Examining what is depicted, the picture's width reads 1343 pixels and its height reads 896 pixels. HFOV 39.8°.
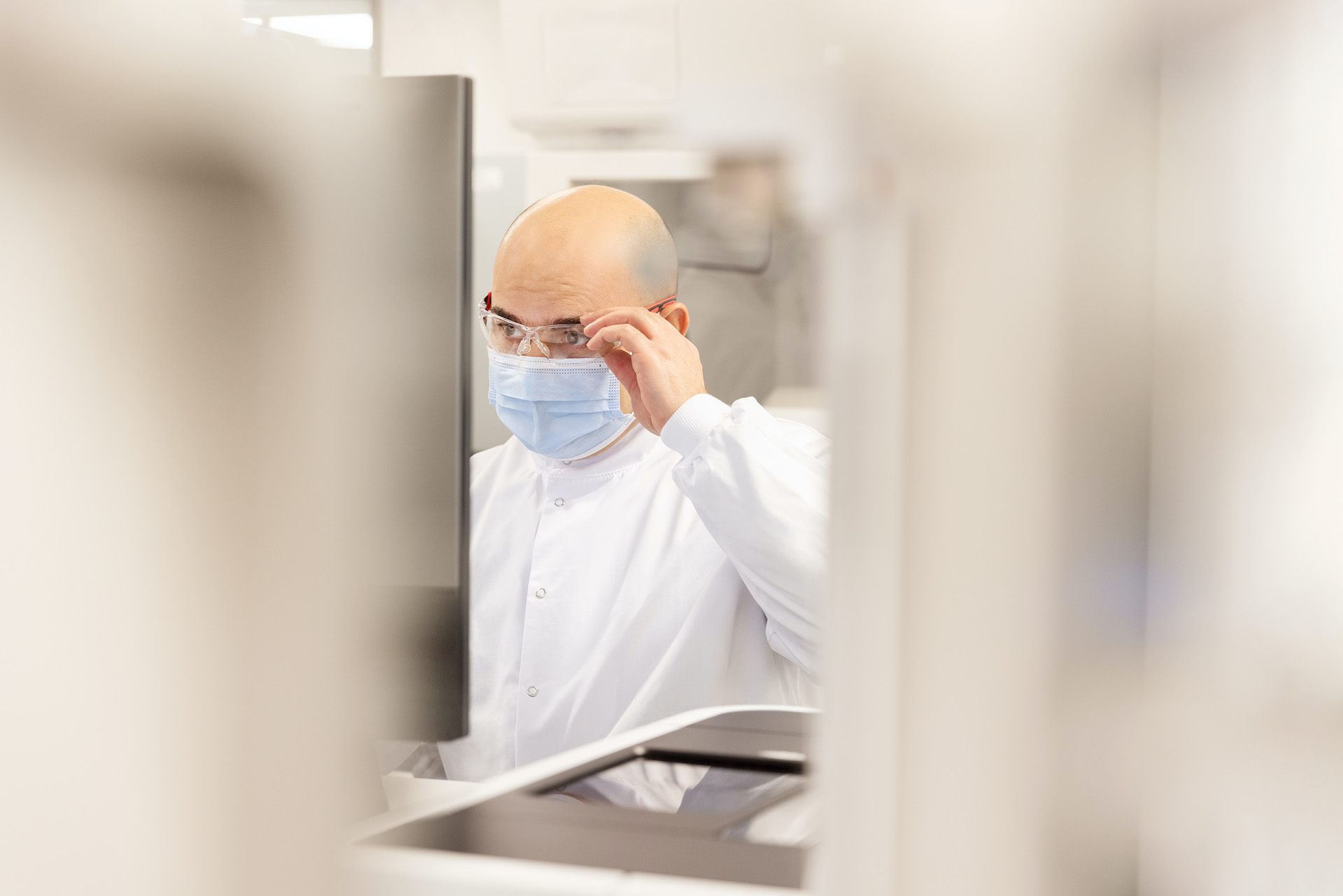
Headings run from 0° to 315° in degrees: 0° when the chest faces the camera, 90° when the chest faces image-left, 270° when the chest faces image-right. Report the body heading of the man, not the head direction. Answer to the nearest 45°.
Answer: approximately 45°

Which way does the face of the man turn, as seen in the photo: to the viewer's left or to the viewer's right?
to the viewer's left

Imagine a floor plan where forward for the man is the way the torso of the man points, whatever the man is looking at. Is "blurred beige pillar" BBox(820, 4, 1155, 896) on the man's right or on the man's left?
on the man's left
